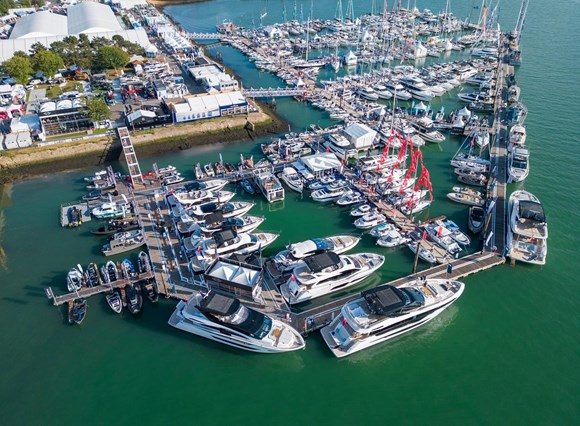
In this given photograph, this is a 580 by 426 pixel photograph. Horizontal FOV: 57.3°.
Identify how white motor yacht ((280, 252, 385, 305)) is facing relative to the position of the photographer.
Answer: facing away from the viewer and to the right of the viewer

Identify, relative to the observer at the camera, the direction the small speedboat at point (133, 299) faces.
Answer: facing the viewer

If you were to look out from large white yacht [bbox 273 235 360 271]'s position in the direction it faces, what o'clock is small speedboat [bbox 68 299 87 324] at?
The small speedboat is roughly at 7 o'clock from the large white yacht.

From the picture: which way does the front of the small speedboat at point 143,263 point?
away from the camera

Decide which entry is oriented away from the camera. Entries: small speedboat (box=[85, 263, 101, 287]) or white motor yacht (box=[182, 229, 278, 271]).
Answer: the small speedboat

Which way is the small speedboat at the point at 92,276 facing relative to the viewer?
away from the camera

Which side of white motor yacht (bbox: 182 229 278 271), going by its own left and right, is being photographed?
right

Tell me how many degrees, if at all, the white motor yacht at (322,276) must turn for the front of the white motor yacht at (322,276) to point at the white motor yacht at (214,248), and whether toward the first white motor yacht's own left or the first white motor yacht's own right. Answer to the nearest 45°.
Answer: approximately 135° to the first white motor yacht's own left

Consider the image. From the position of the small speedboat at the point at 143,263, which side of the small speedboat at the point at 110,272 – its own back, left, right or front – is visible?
right

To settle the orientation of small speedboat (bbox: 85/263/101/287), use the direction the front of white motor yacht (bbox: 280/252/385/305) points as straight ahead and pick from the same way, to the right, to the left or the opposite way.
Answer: to the left

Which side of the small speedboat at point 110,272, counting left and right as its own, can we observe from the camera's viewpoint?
back
